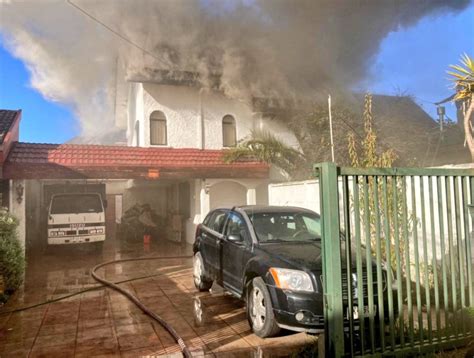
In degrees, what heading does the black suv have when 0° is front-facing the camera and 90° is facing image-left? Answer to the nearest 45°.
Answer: approximately 315°

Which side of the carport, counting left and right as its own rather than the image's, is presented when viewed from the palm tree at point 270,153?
left

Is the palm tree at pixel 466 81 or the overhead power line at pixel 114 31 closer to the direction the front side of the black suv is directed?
the palm tree

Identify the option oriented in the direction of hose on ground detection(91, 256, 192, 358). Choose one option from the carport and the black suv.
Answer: the carport

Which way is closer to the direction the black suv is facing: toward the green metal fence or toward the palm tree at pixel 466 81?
the green metal fence

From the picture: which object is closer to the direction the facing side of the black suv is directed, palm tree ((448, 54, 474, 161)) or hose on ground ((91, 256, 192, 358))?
the palm tree

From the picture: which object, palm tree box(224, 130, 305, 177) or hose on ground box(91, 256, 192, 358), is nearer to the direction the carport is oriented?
the hose on ground

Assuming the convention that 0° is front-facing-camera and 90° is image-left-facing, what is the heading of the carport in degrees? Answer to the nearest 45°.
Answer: approximately 0°

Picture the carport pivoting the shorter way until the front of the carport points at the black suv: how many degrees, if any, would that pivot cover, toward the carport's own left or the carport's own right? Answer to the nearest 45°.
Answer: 0° — it already faces it

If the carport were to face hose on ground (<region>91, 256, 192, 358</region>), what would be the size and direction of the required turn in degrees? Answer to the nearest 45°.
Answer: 0° — it already faces it

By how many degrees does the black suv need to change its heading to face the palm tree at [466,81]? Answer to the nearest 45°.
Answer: approximately 45° to its left
